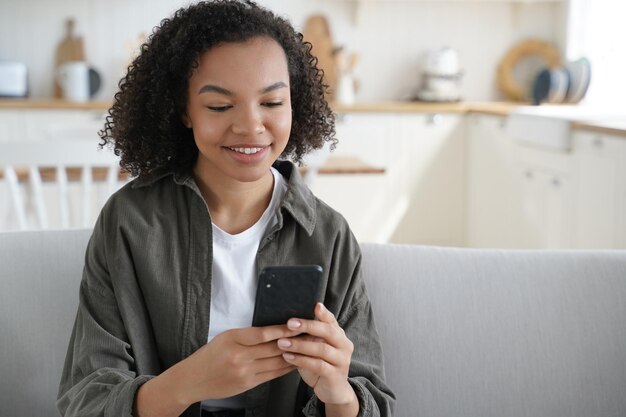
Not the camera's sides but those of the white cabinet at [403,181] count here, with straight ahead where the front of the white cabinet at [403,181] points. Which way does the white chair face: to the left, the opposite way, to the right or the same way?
the opposite way

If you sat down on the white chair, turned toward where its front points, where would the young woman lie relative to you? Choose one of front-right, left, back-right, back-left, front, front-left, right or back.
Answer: back

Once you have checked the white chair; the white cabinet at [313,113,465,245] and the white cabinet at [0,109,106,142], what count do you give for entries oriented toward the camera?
2

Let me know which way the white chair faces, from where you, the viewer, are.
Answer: facing away from the viewer

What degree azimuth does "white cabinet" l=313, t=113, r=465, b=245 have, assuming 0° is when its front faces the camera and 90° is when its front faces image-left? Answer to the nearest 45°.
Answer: approximately 0°

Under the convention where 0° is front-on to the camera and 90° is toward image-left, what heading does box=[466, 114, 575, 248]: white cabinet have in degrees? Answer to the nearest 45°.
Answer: approximately 45°

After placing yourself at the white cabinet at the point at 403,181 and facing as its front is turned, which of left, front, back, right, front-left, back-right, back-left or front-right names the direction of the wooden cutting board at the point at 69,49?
right

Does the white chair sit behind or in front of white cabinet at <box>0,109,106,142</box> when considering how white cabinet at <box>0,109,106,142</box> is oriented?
in front

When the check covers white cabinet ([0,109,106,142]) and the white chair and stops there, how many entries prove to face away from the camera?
1
